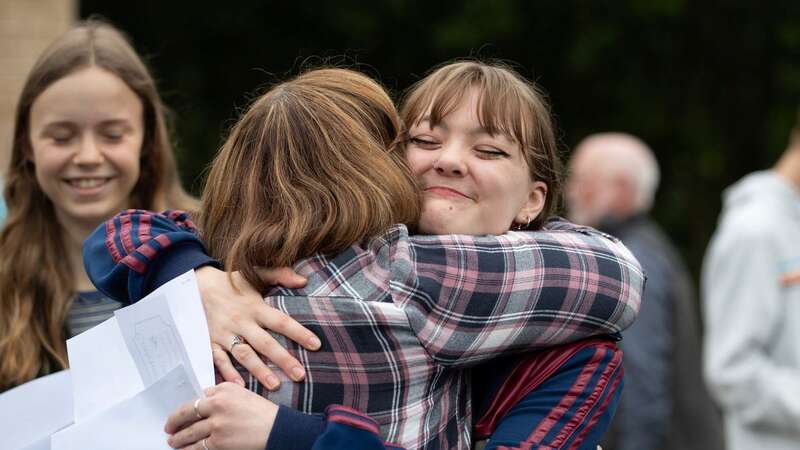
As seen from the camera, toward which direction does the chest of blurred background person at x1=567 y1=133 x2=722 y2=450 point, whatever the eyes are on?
to the viewer's left

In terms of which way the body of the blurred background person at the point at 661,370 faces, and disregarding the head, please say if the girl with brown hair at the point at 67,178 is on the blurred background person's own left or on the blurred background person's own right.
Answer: on the blurred background person's own left

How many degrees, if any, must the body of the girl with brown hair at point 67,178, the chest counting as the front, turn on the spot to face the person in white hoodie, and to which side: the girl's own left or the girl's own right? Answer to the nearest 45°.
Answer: approximately 90° to the girl's own left

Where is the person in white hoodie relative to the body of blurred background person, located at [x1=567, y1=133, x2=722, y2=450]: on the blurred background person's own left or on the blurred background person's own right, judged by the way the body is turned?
on the blurred background person's own left

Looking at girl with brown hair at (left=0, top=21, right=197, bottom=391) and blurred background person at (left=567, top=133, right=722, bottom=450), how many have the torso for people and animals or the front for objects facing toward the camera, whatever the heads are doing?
1

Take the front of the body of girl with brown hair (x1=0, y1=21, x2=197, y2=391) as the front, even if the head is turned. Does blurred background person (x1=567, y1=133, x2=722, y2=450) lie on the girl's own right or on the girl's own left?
on the girl's own left

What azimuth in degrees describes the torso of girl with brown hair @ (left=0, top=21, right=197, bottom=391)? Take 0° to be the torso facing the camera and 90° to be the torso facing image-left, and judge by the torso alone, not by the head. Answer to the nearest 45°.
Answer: approximately 0°

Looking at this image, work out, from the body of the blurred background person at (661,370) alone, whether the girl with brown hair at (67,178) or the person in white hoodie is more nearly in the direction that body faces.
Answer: the girl with brown hair
